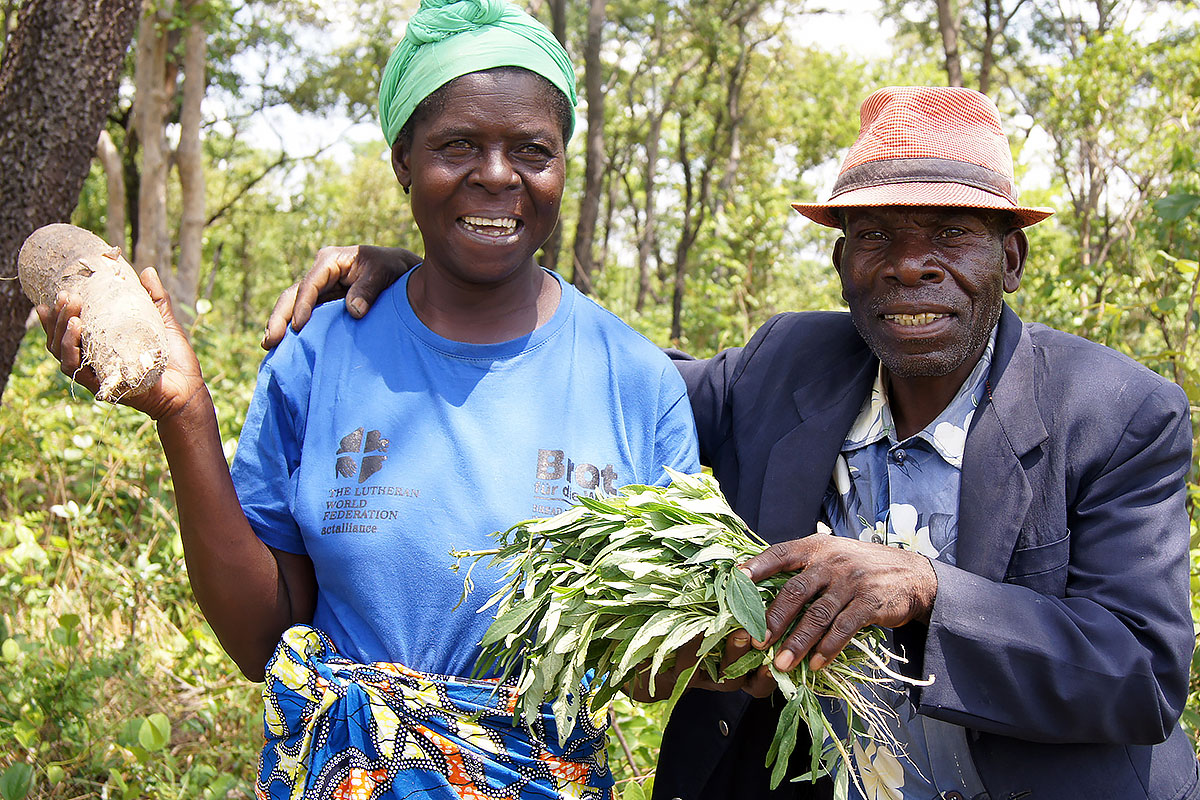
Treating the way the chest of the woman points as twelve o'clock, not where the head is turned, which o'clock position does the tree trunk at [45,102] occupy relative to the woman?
The tree trunk is roughly at 5 o'clock from the woman.

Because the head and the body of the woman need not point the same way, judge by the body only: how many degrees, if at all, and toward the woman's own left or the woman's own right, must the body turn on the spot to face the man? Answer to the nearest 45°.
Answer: approximately 90° to the woman's own left

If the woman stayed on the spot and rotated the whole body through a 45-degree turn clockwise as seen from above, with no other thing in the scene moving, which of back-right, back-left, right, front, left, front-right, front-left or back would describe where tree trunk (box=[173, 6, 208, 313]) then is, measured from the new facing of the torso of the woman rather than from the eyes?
back-right

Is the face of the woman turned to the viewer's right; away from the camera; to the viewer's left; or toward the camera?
toward the camera

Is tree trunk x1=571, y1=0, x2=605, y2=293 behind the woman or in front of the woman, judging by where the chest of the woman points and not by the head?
behind

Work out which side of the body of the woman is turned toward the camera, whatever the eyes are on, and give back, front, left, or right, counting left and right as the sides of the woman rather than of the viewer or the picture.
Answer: front

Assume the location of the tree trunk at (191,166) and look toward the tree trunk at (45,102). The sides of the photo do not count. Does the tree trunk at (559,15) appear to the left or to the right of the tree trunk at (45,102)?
left

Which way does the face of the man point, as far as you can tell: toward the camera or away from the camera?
toward the camera

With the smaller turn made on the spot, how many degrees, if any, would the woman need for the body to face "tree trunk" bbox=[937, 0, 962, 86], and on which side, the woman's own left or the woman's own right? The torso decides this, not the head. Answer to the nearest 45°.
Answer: approximately 135° to the woman's own left

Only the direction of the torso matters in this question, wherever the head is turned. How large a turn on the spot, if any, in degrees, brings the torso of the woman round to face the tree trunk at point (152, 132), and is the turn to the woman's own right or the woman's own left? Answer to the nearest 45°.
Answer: approximately 180°
